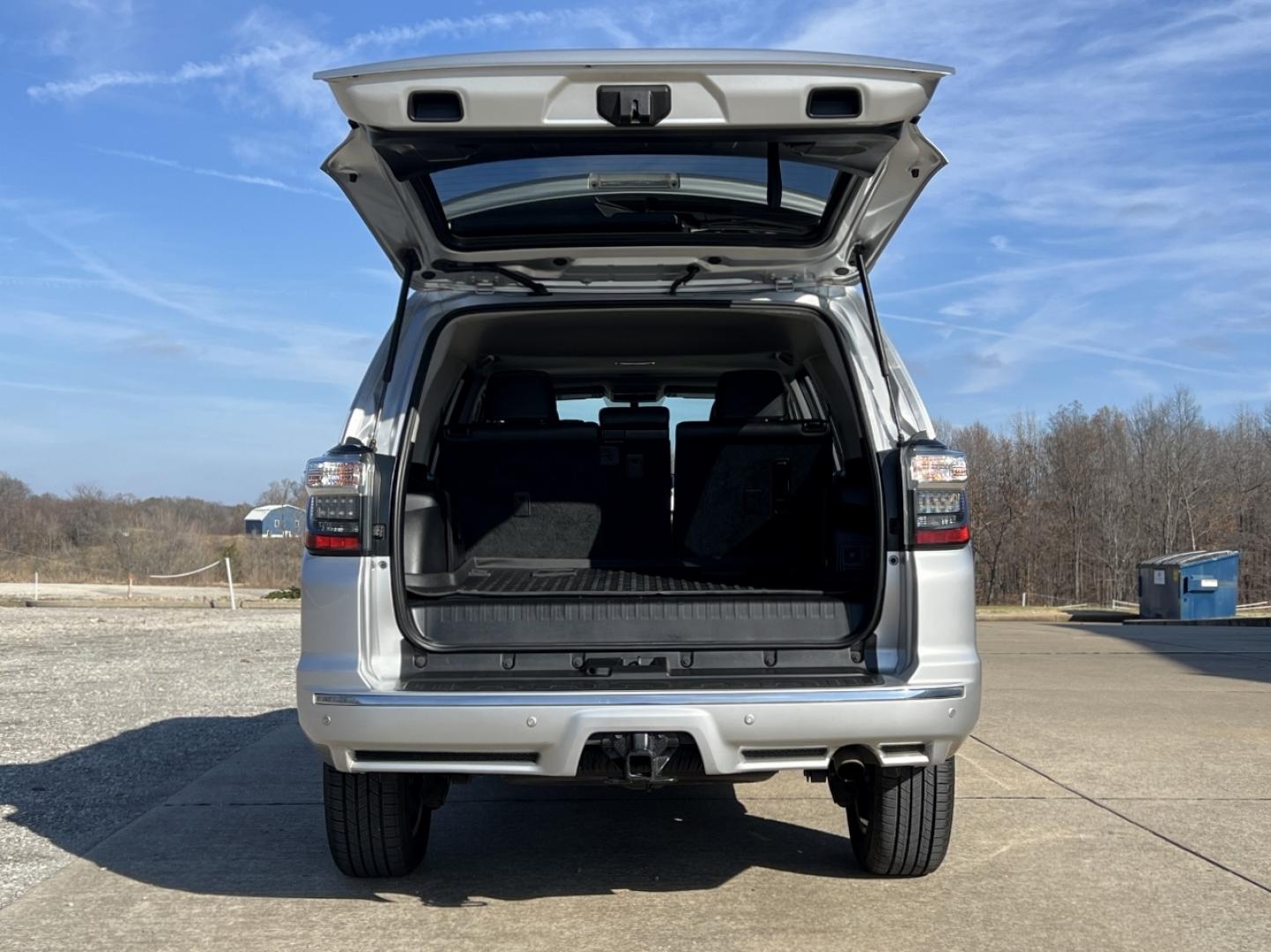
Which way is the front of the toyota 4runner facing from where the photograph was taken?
facing away from the viewer

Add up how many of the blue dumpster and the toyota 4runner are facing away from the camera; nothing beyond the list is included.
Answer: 1

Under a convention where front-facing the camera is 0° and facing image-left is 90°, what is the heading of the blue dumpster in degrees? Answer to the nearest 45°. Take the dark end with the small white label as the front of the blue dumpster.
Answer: approximately 45°

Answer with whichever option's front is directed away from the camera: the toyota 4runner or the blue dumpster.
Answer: the toyota 4runner
